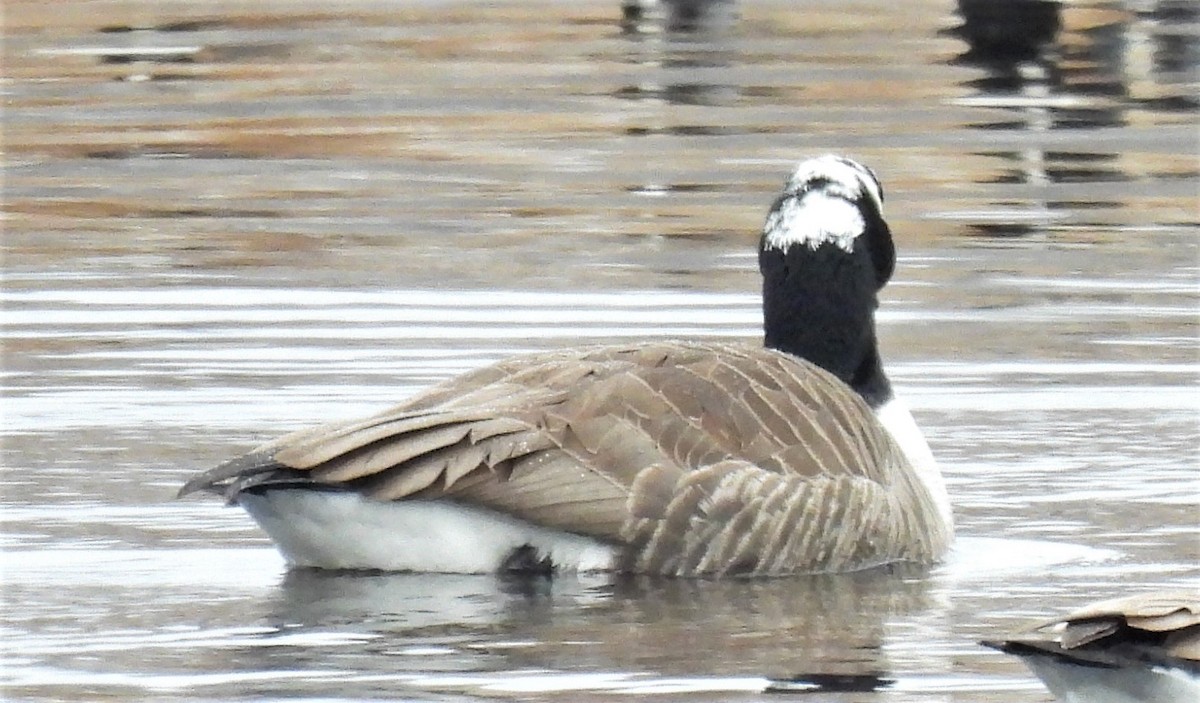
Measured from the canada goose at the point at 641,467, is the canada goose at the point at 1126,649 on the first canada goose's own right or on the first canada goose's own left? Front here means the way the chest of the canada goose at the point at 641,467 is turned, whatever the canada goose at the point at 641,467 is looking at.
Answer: on the first canada goose's own right

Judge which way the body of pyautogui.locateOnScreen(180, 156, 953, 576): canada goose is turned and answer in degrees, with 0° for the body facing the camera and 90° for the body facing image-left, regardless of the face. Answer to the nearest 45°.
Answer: approximately 270°

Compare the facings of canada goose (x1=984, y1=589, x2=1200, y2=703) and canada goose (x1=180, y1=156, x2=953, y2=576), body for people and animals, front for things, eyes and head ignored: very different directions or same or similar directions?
same or similar directions

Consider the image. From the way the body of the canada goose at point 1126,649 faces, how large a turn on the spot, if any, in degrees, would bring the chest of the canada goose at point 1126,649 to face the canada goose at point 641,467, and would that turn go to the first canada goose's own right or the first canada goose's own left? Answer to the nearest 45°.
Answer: approximately 135° to the first canada goose's own left

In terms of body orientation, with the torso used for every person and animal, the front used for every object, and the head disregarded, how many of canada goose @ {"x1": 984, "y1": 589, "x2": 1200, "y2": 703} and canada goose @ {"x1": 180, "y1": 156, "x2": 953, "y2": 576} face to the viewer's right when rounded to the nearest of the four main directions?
2

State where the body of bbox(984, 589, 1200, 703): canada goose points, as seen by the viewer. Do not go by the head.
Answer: to the viewer's right
